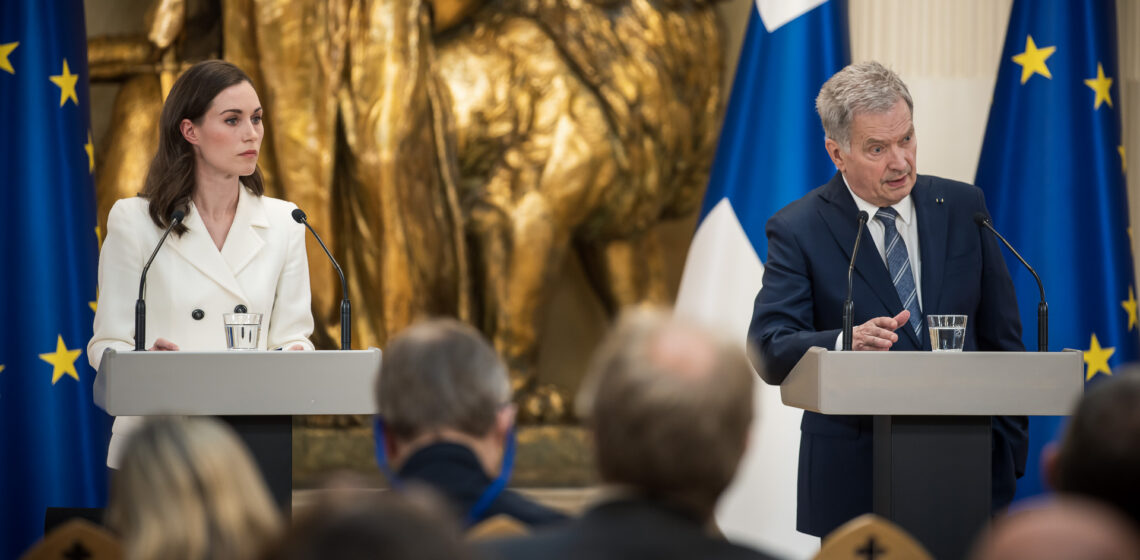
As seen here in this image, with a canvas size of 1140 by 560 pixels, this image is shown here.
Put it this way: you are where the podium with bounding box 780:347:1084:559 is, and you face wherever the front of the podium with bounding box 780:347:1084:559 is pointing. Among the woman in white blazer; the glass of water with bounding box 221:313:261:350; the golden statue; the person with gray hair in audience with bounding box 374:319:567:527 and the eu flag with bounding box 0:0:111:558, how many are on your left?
0

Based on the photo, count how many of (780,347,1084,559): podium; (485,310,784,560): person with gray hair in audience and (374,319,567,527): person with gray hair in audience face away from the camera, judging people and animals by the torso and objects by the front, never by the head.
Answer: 2

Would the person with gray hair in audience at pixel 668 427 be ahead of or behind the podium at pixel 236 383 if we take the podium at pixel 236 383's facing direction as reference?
ahead

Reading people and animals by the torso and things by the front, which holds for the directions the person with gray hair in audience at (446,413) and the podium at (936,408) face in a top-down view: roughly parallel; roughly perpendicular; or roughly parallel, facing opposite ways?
roughly parallel, facing opposite ways

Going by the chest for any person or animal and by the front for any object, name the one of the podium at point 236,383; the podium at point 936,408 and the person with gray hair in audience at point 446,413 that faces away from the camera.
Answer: the person with gray hair in audience

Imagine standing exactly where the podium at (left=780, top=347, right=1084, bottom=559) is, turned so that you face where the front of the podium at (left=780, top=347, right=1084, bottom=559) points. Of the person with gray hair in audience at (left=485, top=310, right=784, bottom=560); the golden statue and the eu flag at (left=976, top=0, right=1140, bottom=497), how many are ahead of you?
1

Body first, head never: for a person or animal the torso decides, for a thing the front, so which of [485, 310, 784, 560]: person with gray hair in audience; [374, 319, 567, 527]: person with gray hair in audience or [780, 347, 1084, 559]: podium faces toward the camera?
the podium

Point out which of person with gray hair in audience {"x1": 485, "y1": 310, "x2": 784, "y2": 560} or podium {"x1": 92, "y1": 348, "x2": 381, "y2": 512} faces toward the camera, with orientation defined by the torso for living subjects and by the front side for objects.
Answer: the podium

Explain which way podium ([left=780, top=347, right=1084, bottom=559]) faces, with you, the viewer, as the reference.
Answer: facing the viewer

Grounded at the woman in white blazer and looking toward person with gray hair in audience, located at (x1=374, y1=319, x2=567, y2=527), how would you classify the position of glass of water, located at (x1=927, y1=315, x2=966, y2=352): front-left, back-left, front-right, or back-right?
front-left

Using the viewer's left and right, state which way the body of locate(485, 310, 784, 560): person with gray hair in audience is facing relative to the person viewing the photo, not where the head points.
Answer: facing away from the viewer

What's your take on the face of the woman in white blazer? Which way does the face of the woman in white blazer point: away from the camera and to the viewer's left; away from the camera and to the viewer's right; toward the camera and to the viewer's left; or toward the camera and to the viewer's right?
toward the camera and to the viewer's right

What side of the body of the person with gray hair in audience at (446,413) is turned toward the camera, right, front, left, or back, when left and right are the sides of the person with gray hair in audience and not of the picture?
back

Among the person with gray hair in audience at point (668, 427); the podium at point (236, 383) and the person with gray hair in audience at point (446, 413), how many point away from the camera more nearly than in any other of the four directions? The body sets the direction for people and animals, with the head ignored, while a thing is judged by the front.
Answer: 2

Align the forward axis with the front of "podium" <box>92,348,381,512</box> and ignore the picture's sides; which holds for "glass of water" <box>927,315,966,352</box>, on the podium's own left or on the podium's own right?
on the podium's own left

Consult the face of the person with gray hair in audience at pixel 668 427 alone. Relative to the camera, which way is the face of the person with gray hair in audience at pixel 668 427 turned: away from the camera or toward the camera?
away from the camera

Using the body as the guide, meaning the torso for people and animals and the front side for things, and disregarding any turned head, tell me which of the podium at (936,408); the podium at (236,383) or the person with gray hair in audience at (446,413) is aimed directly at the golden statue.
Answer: the person with gray hair in audience

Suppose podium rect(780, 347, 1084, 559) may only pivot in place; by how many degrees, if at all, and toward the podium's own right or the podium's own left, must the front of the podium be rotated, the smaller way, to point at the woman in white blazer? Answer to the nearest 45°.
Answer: approximately 90° to the podium's own right

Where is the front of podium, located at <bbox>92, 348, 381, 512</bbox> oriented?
toward the camera

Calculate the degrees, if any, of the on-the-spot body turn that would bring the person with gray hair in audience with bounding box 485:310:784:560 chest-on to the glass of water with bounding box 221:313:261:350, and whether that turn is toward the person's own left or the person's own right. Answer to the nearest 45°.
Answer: approximately 45° to the person's own left

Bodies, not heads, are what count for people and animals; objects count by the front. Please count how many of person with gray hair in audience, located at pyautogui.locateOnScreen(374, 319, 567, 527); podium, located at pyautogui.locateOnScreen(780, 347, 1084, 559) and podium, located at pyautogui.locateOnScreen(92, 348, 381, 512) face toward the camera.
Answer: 2

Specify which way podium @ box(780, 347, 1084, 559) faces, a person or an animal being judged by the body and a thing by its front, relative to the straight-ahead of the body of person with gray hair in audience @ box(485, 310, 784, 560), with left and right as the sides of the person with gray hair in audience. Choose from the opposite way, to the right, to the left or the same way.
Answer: the opposite way
